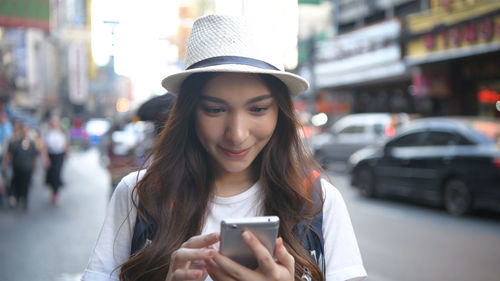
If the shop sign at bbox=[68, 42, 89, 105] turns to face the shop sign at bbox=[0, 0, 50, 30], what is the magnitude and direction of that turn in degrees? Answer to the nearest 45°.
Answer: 0° — it already faces it

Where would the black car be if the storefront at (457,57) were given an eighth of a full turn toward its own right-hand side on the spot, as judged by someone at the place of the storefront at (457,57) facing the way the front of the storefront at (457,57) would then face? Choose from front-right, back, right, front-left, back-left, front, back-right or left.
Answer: left

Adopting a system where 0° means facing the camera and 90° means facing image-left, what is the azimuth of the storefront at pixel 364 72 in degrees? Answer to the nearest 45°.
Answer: approximately 45°

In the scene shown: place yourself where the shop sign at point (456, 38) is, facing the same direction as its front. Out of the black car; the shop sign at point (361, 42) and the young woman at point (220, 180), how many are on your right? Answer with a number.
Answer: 1

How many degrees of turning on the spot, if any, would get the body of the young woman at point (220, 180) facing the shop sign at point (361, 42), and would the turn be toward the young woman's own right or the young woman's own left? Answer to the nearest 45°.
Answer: approximately 180°

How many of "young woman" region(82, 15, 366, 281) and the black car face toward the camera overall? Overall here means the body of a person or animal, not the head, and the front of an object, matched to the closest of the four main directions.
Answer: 1

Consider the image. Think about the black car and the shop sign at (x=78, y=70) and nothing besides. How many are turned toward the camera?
1

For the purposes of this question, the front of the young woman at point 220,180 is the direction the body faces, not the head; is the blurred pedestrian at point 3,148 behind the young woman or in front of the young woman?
behind

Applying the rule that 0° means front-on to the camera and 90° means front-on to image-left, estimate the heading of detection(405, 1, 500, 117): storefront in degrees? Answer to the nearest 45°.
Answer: approximately 45°
